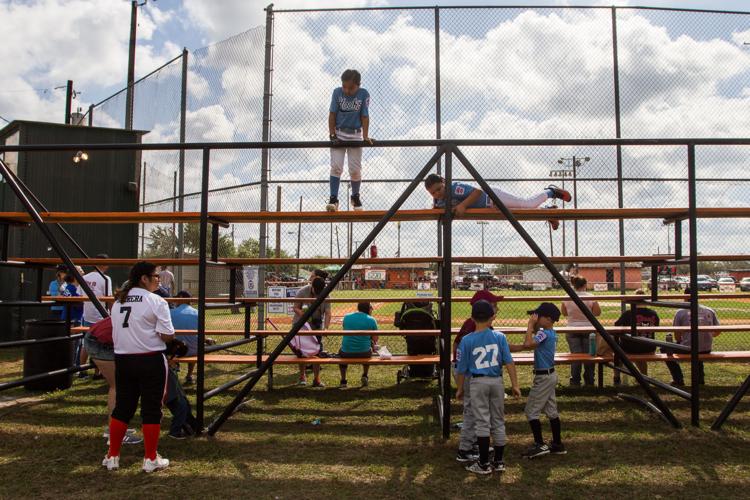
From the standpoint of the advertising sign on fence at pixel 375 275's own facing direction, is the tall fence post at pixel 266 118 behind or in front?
in front

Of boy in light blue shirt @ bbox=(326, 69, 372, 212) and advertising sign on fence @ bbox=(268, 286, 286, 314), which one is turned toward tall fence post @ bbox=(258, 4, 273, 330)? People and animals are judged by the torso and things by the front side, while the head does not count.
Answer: the advertising sign on fence

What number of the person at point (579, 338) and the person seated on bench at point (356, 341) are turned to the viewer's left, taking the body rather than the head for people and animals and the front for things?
0

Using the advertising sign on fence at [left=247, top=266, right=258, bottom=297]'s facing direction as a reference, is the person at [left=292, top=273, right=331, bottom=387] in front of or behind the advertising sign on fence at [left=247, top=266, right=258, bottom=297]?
in front
